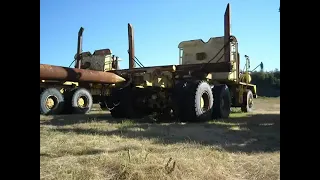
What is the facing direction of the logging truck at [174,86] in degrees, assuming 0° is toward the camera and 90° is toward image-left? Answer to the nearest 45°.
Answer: approximately 225°
